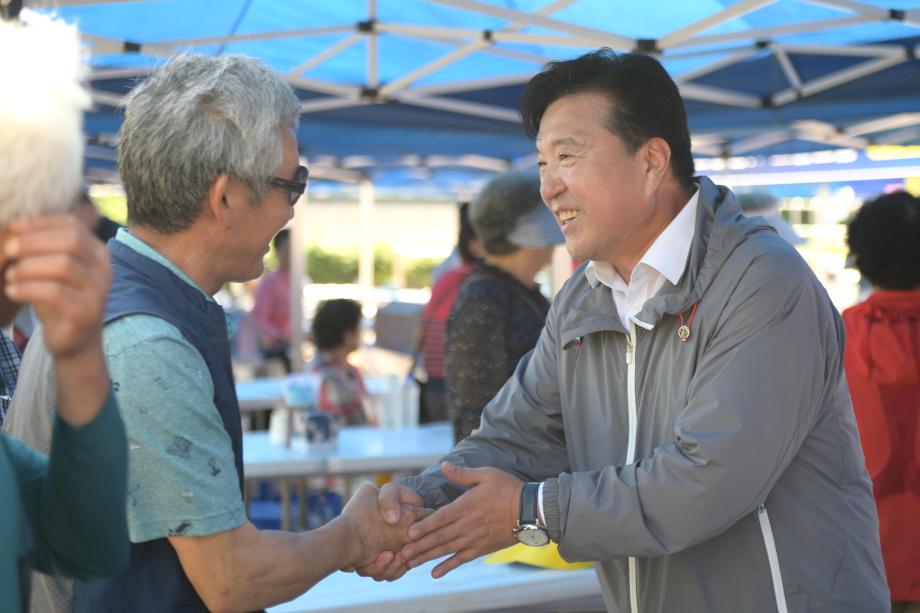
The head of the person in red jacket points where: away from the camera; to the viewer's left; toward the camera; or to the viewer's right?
away from the camera

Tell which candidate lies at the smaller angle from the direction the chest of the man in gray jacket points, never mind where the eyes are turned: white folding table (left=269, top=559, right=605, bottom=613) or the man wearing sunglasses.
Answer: the man wearing sunglasses

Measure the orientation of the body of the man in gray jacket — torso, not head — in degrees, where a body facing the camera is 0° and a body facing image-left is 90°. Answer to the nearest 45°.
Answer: approximately 45°

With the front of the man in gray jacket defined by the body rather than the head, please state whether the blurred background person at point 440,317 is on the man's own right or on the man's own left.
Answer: on the man's own right
